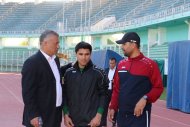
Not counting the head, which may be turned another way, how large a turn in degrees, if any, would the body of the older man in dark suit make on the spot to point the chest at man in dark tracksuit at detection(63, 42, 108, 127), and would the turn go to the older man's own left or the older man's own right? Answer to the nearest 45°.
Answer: approximately 45° to the older man's own left

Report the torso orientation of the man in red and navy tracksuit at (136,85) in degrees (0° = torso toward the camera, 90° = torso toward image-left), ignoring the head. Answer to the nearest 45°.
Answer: approximately 45°

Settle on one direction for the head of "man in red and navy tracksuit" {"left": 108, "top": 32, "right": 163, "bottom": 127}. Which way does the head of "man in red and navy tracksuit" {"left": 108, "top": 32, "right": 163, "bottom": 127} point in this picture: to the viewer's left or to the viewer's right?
to the viewer's left

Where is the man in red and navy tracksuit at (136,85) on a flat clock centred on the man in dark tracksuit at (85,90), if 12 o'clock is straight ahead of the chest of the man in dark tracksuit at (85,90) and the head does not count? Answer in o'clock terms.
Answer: the man in red and navy tracksuit at (136,85) is roughly at 9 o'clock from the man in dark tracksuit at (85,90).

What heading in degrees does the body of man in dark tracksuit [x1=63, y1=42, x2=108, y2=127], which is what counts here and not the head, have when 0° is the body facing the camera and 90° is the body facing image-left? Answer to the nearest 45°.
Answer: approximately 0°

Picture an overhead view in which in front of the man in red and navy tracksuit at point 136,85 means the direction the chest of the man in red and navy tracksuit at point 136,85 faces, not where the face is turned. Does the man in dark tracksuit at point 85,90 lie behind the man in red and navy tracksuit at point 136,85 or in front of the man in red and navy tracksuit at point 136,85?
in front

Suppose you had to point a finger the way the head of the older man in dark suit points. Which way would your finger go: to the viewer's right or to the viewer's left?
to the viewer's right

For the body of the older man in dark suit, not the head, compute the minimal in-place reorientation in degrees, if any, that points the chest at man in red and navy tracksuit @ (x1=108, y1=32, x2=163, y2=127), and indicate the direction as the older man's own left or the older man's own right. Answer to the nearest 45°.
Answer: approximately 45° to the older man's own left

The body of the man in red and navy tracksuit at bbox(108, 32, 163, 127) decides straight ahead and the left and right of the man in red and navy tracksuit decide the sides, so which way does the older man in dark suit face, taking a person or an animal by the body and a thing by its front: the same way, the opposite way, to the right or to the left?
to the left

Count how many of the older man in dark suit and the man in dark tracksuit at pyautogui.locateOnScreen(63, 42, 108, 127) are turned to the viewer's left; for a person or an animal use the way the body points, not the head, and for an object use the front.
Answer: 0

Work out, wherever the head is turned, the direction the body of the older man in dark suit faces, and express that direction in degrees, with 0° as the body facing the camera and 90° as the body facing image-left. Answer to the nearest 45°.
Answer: approximately 315°

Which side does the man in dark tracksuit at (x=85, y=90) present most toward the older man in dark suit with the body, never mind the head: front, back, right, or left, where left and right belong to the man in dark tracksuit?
right

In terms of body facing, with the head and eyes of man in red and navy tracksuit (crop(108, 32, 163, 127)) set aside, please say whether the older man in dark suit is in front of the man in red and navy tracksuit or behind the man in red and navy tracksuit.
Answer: in front
